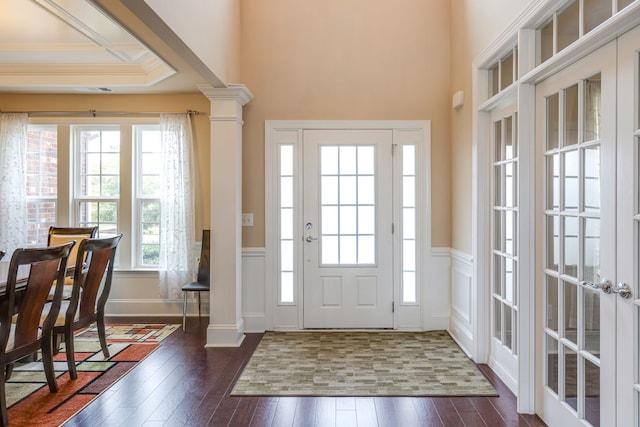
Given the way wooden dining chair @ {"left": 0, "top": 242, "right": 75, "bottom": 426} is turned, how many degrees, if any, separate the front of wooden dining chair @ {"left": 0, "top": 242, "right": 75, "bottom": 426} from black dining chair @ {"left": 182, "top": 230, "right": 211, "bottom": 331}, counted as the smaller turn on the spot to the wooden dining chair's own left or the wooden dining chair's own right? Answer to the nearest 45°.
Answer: approximately 90° to the wooden dining chair's own right

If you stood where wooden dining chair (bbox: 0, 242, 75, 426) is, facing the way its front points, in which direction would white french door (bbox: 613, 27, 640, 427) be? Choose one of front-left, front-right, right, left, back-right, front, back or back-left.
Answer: back

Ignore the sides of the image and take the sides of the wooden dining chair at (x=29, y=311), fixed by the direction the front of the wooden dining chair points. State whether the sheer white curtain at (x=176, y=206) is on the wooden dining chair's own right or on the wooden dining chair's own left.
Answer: on the wooden dining chair's own right

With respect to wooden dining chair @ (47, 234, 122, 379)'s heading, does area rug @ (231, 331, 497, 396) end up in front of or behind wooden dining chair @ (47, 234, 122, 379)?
behind

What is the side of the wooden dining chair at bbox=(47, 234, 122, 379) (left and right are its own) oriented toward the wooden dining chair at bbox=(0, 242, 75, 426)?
left

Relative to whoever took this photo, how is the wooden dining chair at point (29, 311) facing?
facing away from the viewer and to the left of the viewer

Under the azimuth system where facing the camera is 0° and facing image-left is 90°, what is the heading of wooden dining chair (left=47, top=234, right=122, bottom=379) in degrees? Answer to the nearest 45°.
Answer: approximately 135°

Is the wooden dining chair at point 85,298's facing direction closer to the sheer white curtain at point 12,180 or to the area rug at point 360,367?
the sheer white curtain

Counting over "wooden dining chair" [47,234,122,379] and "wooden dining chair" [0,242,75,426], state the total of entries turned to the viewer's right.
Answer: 0

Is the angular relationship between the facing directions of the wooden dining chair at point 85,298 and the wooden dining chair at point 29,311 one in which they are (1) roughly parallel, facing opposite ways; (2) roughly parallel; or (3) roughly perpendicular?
roughly parallel
